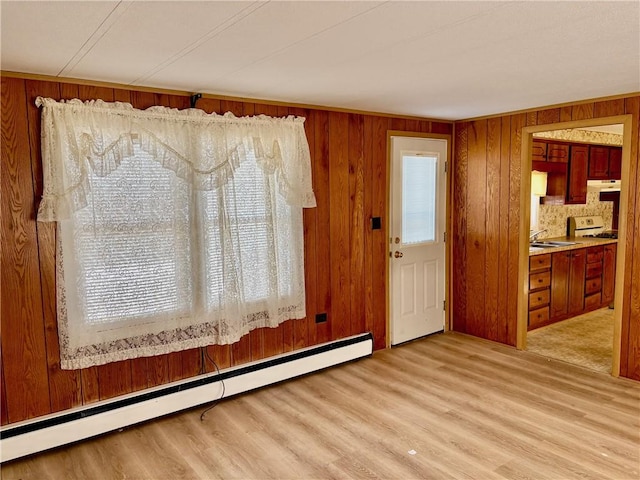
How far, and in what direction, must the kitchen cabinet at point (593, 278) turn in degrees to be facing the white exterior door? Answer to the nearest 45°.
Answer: approximately 90° to its right

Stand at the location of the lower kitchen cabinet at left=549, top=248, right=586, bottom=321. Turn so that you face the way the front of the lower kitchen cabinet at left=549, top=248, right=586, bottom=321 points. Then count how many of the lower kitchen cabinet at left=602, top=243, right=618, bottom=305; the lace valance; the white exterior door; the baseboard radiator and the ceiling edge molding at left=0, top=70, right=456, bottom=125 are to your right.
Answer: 4

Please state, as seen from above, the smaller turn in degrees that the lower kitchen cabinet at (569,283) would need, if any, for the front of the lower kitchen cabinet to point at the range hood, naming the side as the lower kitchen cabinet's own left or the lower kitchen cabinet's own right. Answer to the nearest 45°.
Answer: approximately 135° to the lower kitchen cabinet's own left

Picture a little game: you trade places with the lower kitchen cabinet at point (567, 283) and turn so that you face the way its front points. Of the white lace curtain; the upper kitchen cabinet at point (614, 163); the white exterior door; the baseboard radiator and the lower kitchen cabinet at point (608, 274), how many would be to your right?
3

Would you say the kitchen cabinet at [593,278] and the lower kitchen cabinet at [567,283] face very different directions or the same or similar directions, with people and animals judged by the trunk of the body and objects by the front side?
same or similar directions

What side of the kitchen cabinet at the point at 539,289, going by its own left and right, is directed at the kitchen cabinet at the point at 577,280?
left

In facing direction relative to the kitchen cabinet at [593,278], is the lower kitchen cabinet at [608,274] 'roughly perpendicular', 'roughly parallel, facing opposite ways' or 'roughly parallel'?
roughly parallel

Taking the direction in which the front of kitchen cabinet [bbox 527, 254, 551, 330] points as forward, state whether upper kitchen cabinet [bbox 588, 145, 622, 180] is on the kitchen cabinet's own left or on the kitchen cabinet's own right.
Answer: on the kitchen cabinet's own left

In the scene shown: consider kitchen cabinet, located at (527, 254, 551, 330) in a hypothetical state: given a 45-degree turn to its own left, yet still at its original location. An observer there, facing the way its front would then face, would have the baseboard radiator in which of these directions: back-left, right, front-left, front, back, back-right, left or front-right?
back-right

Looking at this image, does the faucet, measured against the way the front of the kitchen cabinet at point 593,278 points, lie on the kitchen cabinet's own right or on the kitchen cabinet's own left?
on the kitchen cabinet's own right

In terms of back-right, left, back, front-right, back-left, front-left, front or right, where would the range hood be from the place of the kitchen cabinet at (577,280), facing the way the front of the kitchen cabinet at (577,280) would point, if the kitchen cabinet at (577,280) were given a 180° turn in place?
front-right

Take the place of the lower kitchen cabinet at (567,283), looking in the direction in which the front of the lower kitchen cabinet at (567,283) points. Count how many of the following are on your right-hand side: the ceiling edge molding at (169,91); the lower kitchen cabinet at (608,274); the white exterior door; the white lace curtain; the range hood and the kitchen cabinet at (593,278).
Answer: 3

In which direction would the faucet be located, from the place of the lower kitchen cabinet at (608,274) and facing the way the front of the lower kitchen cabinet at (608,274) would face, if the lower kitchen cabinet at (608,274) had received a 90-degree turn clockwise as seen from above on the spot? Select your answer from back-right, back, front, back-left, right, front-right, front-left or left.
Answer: front

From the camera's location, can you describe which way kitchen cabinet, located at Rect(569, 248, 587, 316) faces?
facing the viewer and to the right of the viewer

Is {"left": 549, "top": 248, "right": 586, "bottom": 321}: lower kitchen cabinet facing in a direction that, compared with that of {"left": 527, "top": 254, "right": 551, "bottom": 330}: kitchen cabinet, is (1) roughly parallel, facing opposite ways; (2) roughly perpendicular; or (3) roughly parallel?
roughly parallel
